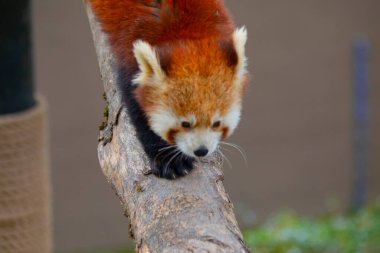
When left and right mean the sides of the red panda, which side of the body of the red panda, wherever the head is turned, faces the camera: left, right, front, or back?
front
